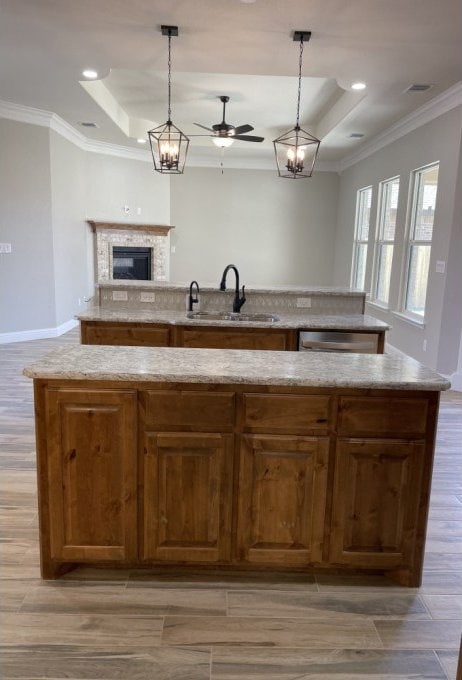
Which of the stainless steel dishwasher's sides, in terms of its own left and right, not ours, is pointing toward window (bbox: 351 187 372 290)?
back

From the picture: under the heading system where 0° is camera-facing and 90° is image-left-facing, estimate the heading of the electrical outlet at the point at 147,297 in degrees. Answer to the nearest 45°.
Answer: approximately 0°

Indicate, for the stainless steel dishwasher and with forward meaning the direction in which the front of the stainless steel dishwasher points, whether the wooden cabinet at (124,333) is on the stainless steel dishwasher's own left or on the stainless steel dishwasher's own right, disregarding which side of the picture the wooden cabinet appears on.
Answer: on the stainless steel dishwasher's own right

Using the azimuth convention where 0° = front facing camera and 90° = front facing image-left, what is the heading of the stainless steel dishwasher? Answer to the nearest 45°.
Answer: approximately 0°

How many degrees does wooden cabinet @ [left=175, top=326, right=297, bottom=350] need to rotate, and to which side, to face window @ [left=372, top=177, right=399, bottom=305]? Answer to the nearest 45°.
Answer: approximately 135° to its left

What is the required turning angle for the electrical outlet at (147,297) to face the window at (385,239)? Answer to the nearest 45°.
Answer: approximately 135° to its left

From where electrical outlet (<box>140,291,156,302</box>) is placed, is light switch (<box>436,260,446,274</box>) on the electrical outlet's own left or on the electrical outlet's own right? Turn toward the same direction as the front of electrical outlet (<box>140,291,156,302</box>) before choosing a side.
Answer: on the electrical outlet's own left

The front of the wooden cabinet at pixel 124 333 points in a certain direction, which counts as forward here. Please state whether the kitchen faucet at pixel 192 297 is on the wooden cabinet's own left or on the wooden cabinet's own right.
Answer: on the wooden cabinet's own left

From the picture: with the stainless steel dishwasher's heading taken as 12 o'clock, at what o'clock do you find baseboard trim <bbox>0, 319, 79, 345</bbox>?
The baseboard trim is roughly at 4 o'clock from the stainless steel dishwasher.
